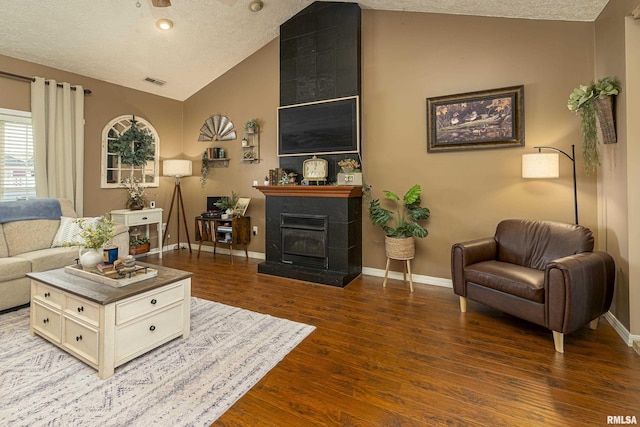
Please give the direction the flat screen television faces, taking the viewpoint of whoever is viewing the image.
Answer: facing the viewer and to the left of the viewer

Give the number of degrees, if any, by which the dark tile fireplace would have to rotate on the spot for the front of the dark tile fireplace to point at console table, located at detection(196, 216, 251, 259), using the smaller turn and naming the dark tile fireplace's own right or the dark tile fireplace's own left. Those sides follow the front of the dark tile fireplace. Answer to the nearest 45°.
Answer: approximately 90° to the dark tile fireplace's own right

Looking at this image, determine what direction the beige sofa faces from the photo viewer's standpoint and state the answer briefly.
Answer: facing the viewer and to the right of the viewer

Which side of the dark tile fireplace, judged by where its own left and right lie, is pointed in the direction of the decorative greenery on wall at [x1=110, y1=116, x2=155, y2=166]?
right

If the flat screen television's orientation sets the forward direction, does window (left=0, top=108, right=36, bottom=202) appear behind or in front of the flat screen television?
in front

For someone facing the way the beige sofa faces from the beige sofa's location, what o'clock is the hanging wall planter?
The hanging wall planter is roughly at 12 o'clock from the beige sofa.

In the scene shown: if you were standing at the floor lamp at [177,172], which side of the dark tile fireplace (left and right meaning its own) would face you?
right

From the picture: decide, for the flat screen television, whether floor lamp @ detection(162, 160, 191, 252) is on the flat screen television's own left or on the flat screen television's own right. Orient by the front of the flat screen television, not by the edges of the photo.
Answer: on the flat screen television's own right

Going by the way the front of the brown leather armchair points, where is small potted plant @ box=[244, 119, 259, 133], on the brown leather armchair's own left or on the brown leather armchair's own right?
on the brown leather armchair's own right

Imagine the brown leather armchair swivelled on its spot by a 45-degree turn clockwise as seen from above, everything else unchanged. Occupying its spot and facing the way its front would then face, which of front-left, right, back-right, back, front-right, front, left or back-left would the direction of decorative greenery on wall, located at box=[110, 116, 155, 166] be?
front

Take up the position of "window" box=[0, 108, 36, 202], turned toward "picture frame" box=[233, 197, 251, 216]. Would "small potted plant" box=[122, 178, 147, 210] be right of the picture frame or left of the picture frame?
left

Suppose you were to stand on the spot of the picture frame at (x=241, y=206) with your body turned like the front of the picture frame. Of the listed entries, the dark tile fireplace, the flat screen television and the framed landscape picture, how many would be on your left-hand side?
3

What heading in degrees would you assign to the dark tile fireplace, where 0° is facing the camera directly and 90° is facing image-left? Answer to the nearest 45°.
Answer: approximately 45°
